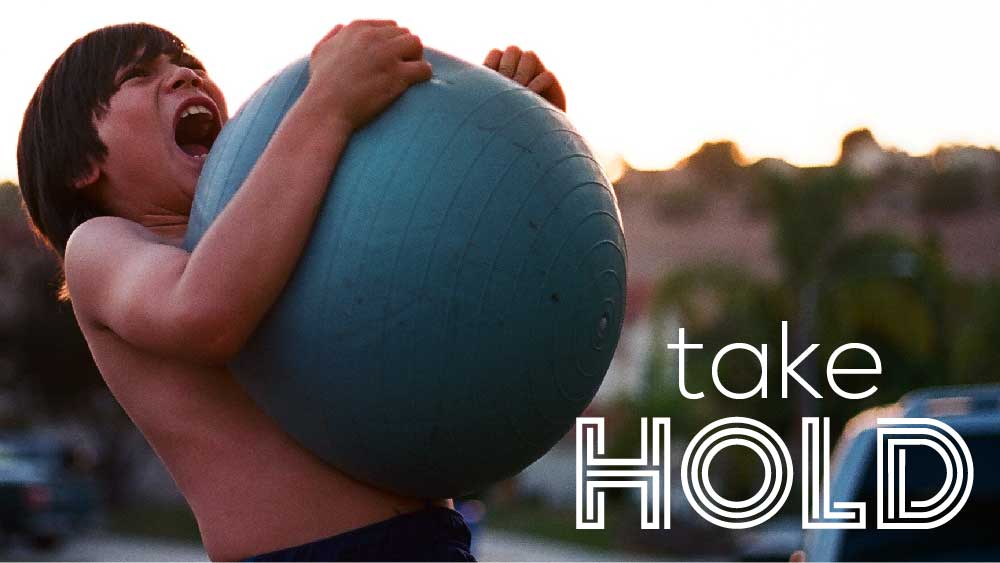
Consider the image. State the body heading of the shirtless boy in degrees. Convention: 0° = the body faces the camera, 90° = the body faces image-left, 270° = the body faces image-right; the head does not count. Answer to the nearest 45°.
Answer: approximately 270°

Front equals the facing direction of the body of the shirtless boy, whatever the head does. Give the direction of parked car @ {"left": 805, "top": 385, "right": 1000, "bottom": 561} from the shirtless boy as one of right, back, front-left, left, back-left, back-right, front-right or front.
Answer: front-left

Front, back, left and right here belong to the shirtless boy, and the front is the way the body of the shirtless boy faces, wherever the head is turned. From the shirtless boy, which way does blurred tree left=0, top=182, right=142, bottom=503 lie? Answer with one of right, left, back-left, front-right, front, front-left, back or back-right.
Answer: left

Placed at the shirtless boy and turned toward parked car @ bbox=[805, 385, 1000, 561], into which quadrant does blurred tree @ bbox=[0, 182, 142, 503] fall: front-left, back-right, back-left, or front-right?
front-left

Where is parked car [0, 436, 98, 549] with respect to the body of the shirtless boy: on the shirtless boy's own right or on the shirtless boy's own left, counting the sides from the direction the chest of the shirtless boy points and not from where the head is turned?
on the shirtless boy's own left

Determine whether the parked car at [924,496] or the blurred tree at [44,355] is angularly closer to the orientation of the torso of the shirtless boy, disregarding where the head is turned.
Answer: the parked car

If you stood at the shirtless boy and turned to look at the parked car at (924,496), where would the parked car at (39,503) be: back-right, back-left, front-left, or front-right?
front-left
